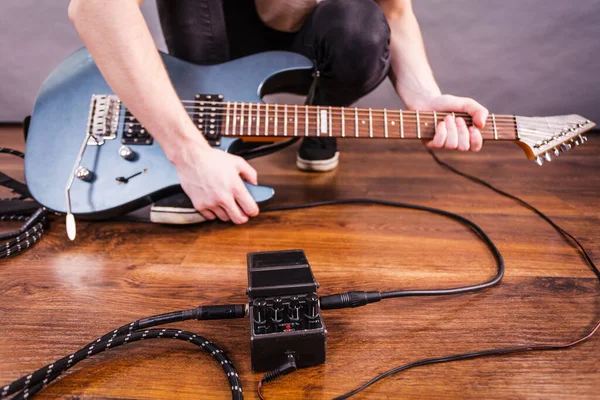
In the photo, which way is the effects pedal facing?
away from the camera
